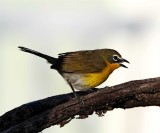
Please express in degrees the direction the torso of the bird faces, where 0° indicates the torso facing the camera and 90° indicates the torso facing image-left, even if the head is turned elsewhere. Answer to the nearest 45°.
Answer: approximately 270°
